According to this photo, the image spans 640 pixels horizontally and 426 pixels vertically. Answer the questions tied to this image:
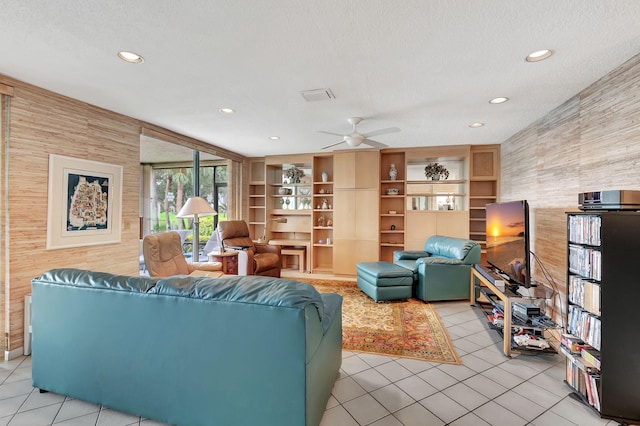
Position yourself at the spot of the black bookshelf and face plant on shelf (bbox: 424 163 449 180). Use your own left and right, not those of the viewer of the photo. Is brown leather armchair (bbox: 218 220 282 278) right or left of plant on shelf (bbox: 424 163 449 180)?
left

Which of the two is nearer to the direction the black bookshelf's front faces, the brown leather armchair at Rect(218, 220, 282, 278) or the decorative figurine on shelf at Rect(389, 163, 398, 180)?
the brown leather armchair

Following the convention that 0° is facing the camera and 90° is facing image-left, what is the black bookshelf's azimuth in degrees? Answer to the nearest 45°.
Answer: approximately 45°

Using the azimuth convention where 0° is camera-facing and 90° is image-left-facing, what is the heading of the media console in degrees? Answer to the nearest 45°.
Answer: approximately 45°

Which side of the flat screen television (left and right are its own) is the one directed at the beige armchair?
front

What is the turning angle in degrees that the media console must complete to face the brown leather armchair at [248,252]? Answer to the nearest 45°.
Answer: approximately 45° to its right

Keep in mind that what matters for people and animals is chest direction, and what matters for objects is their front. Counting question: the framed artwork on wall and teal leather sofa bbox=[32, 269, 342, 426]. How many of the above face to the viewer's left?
0

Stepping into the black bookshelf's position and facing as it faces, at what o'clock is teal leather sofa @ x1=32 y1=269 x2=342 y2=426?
The teal leather sofa is roughly at 12 o'clock from the black bookshelf.

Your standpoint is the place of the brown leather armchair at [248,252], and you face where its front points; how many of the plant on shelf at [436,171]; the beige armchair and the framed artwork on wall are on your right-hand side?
2

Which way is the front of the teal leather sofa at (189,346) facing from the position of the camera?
facing away from the viewer and to the right of the viewer
